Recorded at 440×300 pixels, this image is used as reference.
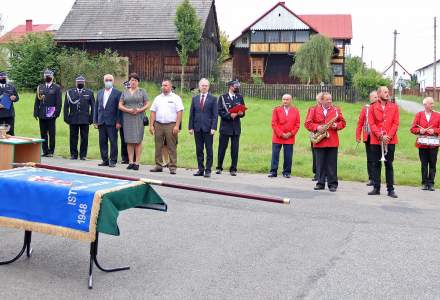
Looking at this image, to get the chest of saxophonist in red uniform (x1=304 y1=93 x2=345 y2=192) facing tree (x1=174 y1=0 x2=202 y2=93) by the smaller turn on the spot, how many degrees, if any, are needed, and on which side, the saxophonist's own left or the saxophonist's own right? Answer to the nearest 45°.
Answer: approximately 180°

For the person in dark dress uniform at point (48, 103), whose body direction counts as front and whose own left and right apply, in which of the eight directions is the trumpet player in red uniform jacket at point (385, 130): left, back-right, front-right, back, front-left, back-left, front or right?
front-left

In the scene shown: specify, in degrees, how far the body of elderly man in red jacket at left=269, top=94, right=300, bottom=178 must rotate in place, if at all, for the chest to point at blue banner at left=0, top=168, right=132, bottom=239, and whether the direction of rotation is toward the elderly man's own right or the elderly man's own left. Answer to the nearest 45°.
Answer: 0° — they already face it

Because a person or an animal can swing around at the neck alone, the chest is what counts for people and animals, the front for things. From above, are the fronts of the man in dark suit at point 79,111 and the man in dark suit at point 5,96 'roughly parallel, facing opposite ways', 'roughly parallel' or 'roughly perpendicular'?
roughly parallel

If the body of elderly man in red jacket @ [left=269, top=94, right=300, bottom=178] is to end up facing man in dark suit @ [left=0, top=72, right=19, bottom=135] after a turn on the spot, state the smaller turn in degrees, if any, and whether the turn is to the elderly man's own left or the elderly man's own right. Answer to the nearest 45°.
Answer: approximately 90° to the elderly man's own right

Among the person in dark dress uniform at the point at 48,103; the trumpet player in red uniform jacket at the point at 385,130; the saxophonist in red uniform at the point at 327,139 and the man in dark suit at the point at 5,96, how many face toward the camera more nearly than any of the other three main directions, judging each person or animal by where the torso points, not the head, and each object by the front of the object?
4

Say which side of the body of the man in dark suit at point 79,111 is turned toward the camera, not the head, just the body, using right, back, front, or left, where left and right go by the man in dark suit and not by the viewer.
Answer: front

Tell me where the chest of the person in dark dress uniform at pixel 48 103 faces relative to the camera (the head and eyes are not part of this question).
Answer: toward the camera

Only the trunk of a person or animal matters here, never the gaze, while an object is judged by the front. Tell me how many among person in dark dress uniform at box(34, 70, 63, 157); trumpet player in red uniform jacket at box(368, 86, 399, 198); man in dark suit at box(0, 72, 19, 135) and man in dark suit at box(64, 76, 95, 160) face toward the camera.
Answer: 4

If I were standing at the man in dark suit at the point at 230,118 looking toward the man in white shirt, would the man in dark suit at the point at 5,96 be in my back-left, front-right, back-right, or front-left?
front-right

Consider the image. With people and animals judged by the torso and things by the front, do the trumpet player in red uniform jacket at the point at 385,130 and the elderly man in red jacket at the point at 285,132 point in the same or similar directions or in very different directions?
same or similar directions

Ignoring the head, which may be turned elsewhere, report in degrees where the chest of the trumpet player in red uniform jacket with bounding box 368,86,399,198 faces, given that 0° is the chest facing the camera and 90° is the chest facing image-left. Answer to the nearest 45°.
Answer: approximately 0°

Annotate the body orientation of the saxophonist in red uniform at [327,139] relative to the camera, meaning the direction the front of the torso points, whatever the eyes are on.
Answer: toward the camera
